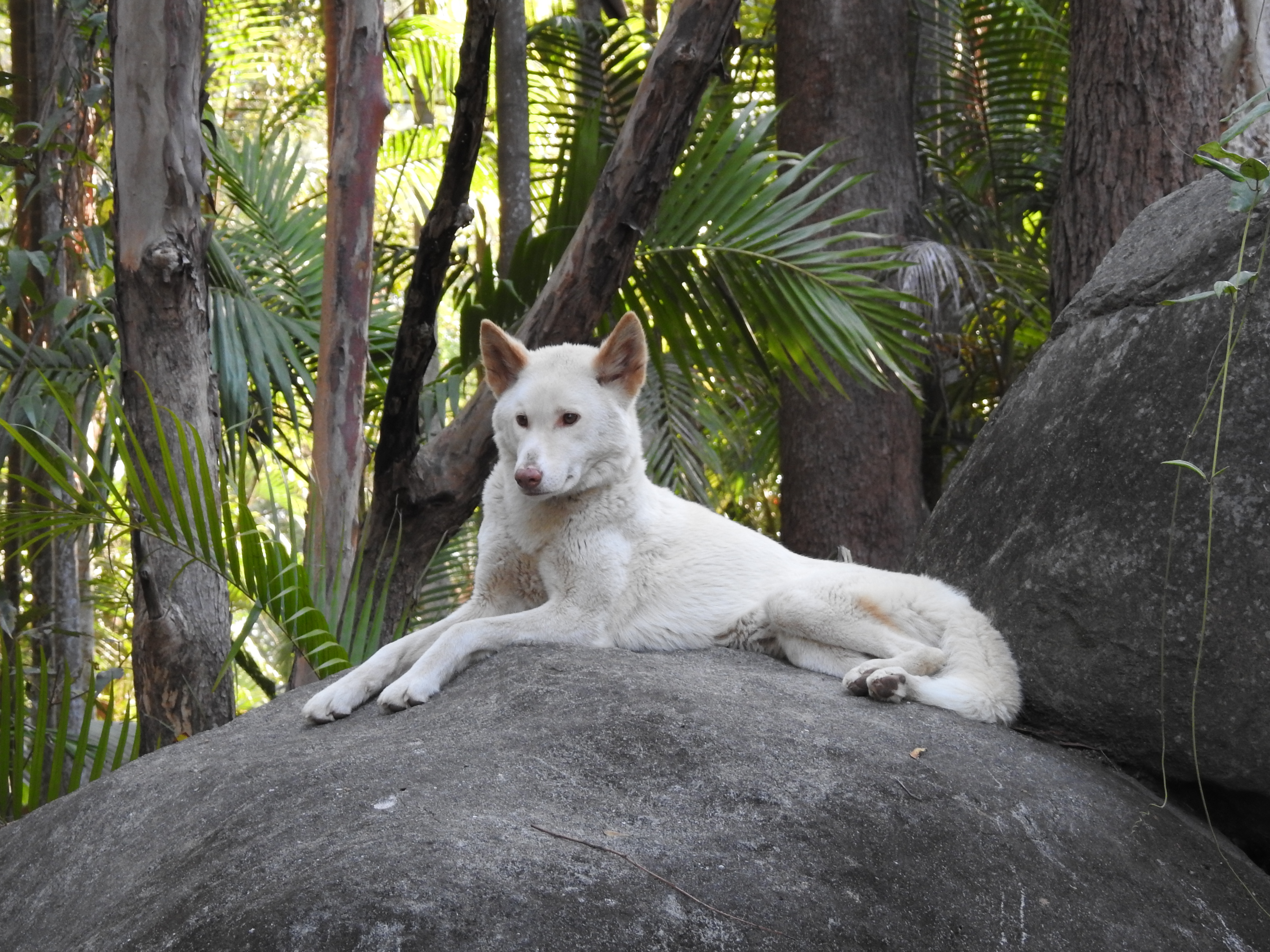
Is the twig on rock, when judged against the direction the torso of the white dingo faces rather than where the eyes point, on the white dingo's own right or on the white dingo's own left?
on the white dingo's own left

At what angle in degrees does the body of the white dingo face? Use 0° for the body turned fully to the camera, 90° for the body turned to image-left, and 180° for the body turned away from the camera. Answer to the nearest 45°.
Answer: approximately 45°

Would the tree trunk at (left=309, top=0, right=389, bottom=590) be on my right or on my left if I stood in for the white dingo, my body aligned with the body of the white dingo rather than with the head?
on my right

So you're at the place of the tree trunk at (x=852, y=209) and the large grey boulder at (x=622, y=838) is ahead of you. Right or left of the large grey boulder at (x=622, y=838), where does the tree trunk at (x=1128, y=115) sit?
left

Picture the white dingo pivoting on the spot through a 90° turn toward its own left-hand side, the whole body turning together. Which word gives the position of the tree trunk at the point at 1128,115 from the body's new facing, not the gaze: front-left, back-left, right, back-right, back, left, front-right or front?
left

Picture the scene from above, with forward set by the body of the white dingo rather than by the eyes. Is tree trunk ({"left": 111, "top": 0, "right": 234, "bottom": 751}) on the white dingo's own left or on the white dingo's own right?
on the white dingo's own right

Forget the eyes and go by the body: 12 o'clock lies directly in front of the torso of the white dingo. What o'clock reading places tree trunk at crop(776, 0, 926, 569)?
The tree trunk is roughly at 5 o'clock from the white dingo.

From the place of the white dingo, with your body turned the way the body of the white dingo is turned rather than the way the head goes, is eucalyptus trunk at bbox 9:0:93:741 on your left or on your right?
on your right

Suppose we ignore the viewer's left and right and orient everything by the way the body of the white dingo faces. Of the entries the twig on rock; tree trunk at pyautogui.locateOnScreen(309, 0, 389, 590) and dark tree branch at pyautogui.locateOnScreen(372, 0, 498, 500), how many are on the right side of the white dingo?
2

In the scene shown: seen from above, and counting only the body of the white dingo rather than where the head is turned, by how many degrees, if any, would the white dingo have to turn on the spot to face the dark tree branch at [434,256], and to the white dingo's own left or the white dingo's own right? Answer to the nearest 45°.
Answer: approximately 90° to the white dingo's own right
